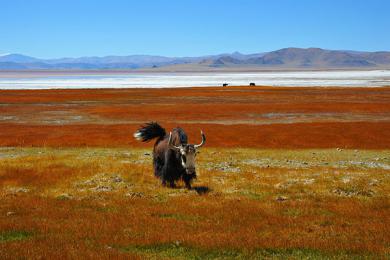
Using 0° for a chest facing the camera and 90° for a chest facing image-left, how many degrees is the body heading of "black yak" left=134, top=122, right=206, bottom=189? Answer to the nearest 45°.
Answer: approximately 315°
